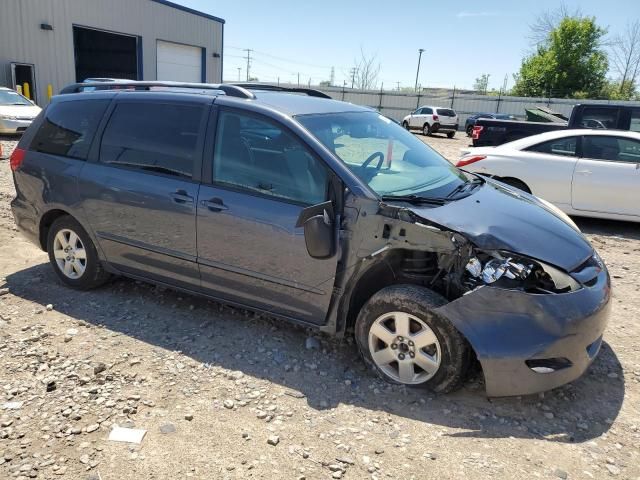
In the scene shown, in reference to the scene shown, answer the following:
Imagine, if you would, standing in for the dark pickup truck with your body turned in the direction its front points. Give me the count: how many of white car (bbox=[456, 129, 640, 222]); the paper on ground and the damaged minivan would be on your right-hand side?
3

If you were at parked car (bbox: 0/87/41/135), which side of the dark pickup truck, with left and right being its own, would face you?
back

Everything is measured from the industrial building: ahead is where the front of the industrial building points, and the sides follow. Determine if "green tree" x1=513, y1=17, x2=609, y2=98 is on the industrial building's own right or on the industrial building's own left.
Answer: on the industrial building's own left

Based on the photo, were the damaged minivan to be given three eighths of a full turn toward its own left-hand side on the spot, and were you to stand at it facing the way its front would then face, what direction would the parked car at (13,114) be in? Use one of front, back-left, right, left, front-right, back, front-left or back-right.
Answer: front-left

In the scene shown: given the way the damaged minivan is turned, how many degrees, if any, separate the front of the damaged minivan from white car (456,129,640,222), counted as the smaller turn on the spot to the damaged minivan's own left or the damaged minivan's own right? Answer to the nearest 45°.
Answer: approximately 90° to the damaged minivan's own left

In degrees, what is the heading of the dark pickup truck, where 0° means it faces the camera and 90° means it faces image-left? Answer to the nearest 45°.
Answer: approximately 270°

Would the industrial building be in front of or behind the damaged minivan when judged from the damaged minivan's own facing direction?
behind

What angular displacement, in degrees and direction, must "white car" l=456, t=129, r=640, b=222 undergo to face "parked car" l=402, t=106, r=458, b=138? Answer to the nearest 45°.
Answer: approximately 90° to its left

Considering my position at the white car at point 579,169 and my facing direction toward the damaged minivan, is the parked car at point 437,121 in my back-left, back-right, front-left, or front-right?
back-right

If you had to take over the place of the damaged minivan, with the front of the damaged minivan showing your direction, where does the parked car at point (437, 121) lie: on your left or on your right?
on your left

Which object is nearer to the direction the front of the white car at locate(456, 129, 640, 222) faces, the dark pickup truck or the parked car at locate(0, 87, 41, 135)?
the dark pickup truck

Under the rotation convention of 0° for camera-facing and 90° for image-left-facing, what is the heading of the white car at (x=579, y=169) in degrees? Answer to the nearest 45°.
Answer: approximately 270°

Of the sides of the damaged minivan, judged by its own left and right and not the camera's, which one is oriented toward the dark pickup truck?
left

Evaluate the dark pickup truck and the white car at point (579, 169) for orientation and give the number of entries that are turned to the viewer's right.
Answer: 2
